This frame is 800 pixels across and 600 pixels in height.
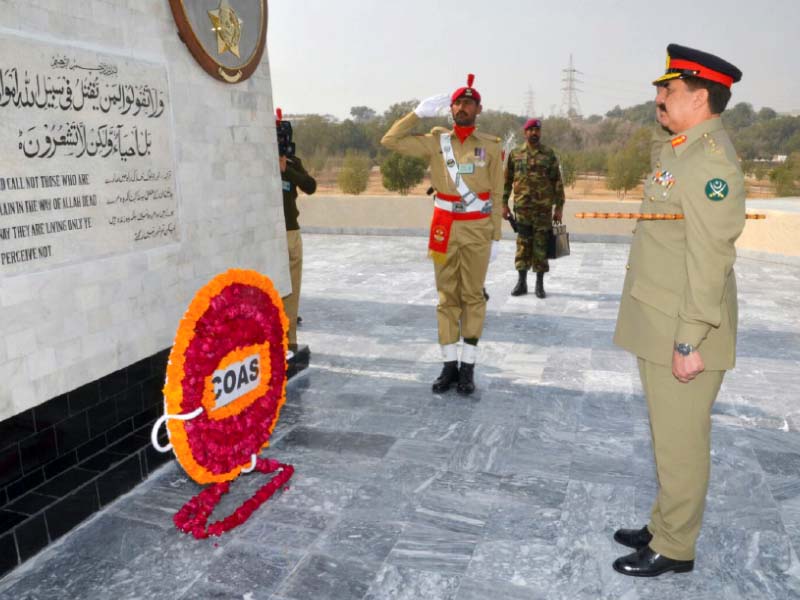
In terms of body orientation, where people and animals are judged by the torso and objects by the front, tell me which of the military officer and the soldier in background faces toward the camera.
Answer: the soldier in background

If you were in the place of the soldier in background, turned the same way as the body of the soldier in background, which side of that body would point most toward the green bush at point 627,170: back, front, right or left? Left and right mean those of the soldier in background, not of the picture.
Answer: back

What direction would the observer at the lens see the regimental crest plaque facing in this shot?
facing the viewer and to the right of the viewer

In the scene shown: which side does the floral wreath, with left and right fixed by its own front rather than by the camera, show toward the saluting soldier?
left

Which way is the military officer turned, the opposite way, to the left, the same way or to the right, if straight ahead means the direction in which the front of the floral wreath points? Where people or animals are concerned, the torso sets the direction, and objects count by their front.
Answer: the opposite way

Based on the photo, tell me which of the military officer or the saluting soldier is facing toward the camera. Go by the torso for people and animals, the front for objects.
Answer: the saluting soldier

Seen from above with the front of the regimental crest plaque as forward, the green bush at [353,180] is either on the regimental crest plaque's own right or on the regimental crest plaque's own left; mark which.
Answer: on the regimental crest plaque's own left

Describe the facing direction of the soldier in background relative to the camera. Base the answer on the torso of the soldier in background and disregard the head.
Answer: toward the camera

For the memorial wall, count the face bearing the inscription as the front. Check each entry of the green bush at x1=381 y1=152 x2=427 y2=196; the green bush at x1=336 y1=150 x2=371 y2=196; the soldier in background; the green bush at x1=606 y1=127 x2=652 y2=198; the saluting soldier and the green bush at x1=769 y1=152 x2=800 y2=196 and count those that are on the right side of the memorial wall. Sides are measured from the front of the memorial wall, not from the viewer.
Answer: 0

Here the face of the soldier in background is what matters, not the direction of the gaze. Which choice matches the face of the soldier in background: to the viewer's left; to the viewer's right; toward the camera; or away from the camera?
toward the camera

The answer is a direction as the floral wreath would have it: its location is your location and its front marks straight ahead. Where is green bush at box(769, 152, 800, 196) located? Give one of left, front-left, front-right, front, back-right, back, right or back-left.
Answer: left

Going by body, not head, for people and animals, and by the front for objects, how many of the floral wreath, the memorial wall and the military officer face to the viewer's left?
1

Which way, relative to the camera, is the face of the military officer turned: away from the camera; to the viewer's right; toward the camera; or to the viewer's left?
to the viewer's left

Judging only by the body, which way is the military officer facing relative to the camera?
to the viewer's left

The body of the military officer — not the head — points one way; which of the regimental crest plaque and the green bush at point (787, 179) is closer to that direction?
the regimental crest plaque

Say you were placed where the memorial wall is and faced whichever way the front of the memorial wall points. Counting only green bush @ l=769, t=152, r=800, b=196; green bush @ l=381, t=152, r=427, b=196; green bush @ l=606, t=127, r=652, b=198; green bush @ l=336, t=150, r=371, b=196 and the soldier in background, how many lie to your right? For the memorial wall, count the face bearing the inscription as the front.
0

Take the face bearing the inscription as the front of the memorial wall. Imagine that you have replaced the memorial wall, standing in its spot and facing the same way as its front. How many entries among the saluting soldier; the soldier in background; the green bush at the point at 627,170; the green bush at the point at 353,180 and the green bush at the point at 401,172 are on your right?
0

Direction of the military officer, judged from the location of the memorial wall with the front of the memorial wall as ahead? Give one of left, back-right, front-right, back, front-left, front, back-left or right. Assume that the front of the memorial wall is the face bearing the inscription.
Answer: front

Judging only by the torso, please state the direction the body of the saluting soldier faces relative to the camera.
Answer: toward the camera

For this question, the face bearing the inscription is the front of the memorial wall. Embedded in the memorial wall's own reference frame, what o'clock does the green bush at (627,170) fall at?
The green bush is roughly at 9 o'clock from the memorial wall.

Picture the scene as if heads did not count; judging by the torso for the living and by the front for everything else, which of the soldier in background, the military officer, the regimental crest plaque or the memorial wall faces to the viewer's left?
the military officer
